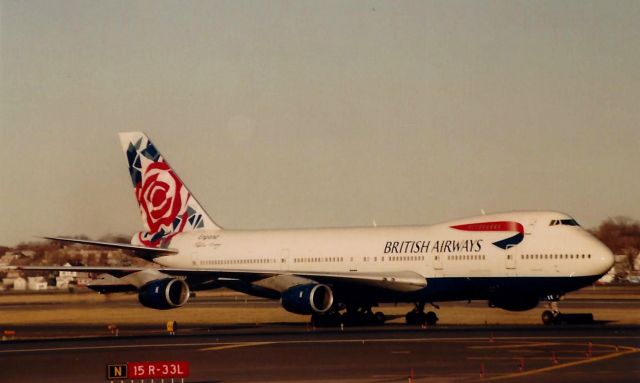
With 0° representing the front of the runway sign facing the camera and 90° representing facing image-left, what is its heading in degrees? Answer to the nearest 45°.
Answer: approximately 0°
